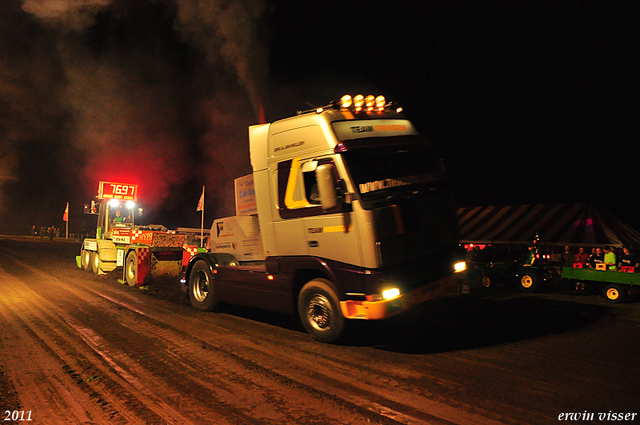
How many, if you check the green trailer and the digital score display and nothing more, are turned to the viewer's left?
1

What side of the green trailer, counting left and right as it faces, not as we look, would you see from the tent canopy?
right

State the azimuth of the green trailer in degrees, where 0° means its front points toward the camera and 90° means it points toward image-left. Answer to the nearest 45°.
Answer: approximately 90°
